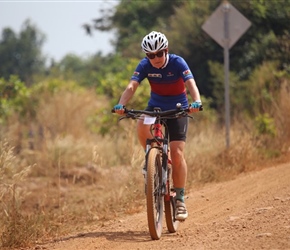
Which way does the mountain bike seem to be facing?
toward the camera

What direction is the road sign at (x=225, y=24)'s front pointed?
away from the camera

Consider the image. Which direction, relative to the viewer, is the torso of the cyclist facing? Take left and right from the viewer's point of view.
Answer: facing the viewer

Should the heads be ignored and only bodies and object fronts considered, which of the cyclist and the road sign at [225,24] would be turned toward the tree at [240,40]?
the road sign

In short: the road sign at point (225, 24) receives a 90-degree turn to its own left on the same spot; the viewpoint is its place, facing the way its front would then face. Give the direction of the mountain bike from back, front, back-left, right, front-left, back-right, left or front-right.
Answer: left

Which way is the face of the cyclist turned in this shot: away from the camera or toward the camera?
toward the camera

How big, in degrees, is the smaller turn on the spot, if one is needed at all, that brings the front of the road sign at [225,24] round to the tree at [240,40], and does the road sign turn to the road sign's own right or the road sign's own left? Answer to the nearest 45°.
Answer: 0° — it already faces it

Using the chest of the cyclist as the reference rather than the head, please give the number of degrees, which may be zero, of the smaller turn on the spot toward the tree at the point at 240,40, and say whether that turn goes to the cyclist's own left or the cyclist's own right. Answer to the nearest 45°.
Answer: approximately 180°

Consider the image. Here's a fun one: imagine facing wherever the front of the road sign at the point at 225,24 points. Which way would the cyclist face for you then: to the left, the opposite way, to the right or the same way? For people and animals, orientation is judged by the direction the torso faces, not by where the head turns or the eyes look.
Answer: the opposite way

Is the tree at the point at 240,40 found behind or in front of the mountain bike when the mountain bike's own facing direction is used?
behind
